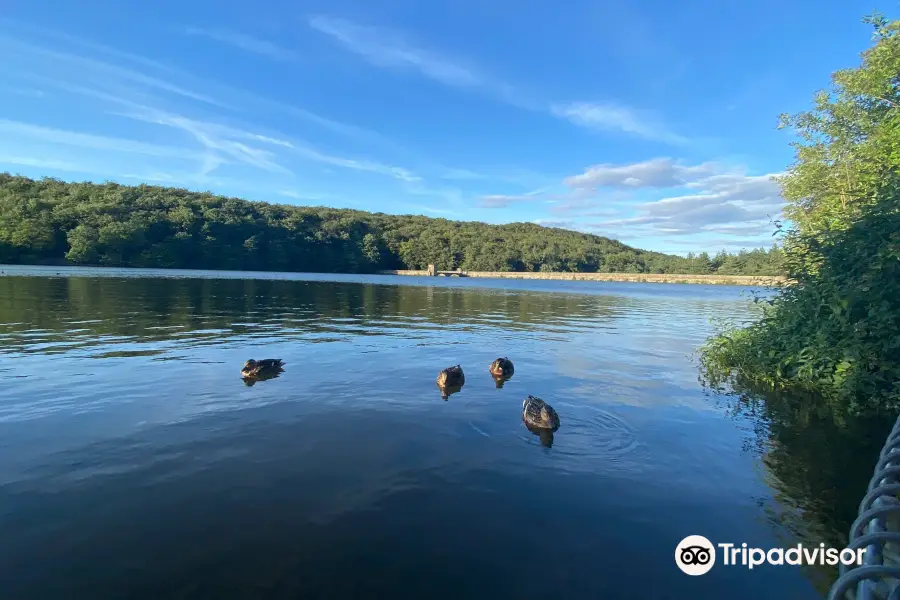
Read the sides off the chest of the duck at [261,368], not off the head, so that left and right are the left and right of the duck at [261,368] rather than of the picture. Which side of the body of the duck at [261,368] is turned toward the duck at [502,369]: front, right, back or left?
back

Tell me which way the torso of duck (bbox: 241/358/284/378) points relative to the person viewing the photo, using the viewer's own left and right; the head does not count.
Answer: facing to the left of the viewer

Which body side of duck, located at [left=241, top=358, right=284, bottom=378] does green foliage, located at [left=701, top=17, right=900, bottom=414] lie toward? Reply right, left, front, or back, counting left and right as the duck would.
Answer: back

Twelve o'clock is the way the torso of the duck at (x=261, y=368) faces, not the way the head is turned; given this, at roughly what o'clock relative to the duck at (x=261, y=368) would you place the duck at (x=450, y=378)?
the duck at (x=450, y=378) is roughly at 7 o'clock from the duck at (x=261, y=368).

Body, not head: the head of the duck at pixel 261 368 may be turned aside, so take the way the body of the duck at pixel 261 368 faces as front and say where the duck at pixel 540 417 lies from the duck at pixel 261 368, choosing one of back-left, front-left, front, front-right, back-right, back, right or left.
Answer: back-left
